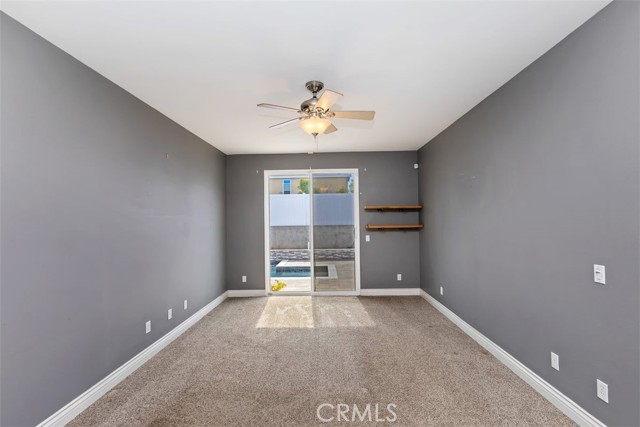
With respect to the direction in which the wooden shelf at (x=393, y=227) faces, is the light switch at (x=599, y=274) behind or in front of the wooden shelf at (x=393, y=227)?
in front

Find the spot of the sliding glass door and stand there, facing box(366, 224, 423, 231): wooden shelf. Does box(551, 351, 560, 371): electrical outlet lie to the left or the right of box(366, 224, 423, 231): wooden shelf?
right

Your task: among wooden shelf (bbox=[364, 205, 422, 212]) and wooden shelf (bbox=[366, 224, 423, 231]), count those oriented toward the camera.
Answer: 2

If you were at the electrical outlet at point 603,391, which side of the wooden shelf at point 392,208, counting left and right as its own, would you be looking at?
front

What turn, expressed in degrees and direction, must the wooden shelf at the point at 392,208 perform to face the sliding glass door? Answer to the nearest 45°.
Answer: approximately 90° to its right

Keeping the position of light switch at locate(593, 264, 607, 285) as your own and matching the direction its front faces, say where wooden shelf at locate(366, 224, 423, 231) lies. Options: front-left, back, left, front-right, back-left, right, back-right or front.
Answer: right

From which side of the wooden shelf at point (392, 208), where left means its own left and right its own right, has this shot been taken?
front

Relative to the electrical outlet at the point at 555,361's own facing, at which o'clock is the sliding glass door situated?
The sliding glass door is roughly at 2 o'clock from the electrical outlet.

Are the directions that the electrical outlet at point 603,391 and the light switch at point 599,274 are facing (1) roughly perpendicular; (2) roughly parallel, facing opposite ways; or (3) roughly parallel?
roughly parallel

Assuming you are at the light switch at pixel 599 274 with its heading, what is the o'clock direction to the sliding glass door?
The sliding glass door is roughly at 2 o'clock from the light switch.

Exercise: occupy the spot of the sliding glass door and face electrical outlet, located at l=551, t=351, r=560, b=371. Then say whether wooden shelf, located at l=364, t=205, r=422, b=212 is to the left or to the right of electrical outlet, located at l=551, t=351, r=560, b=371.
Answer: left

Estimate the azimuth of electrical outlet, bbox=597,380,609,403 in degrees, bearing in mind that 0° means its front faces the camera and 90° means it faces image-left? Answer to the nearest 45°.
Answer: approximately 45°

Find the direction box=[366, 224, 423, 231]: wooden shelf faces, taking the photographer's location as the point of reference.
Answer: facing the viewer

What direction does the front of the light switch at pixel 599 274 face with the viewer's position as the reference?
facing the viewer and to the left of the viewer

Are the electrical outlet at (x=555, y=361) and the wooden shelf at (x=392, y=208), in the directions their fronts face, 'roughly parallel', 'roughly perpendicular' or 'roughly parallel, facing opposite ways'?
roughly perpendicular
